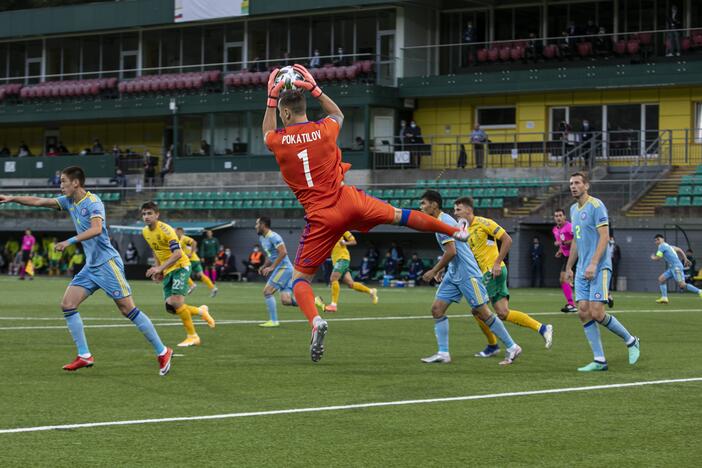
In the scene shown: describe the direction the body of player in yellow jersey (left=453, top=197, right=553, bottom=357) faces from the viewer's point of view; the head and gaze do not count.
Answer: to the viewer's left

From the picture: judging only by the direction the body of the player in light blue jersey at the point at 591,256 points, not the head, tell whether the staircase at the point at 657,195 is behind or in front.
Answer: behind

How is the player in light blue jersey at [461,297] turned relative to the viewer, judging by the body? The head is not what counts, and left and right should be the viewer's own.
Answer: facing to the left of the viewer

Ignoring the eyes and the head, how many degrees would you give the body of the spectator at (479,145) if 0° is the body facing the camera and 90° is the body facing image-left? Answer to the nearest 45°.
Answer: approximately 0°

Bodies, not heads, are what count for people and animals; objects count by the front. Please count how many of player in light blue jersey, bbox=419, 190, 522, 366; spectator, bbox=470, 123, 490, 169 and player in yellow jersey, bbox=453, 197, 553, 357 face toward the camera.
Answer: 1

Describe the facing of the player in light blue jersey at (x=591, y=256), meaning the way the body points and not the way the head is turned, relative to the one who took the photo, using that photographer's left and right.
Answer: facing the viewer and to the left of the viewer

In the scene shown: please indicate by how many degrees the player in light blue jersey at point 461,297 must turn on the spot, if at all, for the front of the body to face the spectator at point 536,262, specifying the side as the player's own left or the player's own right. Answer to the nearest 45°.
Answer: approximately 90° to the player's own right

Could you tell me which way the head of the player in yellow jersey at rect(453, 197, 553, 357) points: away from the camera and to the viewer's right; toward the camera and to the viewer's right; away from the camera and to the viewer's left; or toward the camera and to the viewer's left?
toward the camera and to the viewer's left

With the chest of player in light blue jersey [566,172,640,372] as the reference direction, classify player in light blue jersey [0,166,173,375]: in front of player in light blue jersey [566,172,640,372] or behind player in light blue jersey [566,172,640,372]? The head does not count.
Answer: in front

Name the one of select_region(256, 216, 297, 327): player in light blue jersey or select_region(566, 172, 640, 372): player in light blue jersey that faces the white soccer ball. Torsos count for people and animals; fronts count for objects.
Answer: select_region(566, 172, 640, 372): player in light blue jersey
